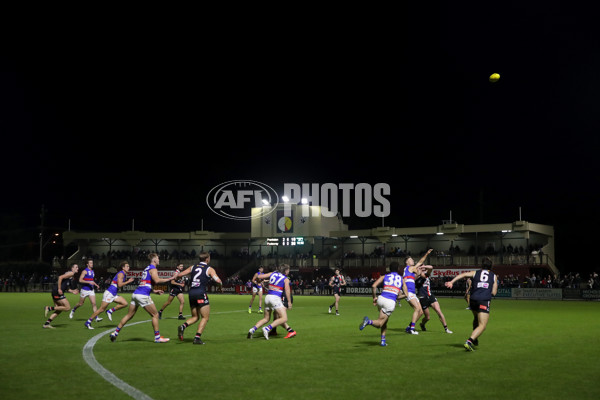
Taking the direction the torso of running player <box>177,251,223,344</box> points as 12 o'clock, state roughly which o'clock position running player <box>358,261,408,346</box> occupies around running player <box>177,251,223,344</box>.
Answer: running player <box>358,261,408,346</box> is roughly at 2 o'clock from running player <box>177,251,223,344</box>.

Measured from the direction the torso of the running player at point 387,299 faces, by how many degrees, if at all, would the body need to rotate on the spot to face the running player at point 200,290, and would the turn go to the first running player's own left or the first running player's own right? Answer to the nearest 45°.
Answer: approximately 135° to the first running player's own left

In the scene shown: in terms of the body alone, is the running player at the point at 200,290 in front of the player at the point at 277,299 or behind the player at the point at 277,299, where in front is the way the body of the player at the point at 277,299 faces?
behind

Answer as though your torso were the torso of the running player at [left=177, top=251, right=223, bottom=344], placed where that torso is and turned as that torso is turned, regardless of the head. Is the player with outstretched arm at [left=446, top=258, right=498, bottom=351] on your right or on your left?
on your right

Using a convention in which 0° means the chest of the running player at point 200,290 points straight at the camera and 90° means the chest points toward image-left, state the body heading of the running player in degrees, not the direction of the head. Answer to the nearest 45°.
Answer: approximately 225°

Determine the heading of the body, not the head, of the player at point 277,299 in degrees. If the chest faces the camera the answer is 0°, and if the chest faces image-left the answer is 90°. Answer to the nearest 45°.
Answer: approximately 225°

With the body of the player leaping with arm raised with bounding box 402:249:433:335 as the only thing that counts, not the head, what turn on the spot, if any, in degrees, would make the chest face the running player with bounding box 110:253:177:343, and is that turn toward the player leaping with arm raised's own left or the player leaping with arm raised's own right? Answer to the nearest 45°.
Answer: approximately 135° to the player leaping with arm raised's own right

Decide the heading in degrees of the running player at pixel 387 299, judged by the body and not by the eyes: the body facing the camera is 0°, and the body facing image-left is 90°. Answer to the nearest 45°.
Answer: approximately 225°
